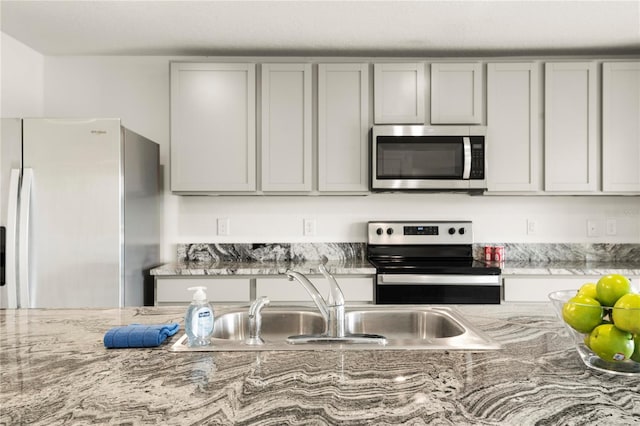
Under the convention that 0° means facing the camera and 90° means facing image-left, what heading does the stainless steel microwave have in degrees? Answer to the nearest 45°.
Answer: approximately 0°

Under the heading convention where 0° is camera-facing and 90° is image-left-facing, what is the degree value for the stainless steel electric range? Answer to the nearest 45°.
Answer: approximately 0°

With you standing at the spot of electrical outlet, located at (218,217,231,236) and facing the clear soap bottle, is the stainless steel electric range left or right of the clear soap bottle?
left
